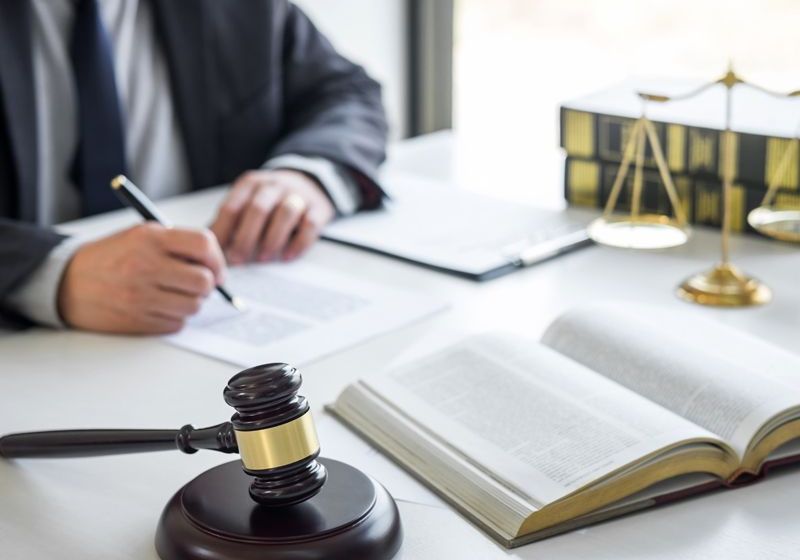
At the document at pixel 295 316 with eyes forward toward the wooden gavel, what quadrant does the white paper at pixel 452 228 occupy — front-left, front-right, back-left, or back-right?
back-left

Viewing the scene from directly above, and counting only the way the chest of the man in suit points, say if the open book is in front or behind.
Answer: in front

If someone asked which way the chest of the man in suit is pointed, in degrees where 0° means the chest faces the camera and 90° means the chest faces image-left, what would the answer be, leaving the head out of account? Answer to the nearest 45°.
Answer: approximately 315°
